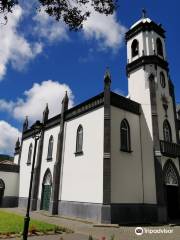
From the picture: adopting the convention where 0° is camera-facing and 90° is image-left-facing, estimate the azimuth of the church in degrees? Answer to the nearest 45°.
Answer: approximately 315°
